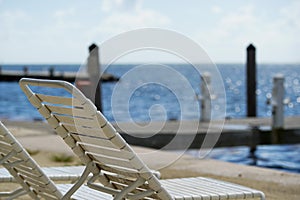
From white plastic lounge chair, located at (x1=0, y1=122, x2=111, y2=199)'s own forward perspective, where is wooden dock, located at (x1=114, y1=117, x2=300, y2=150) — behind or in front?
in front

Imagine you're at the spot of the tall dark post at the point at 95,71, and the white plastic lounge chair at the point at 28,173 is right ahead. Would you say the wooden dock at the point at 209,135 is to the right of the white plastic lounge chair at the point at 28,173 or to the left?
left

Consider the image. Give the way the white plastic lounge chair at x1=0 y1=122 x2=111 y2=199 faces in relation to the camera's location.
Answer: facing away from the viewer and to the right of the viewer

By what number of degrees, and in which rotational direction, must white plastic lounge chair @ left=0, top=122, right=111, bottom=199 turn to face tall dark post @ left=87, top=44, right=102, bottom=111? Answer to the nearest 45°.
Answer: approximately 45° to its left

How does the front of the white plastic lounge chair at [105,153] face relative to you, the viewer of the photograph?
facing away from the viewer and to the right of the viewer

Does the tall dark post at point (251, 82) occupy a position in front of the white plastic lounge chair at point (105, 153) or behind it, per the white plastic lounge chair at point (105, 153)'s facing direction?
in front

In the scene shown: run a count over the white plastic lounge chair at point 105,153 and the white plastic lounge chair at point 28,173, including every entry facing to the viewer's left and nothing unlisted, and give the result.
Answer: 0

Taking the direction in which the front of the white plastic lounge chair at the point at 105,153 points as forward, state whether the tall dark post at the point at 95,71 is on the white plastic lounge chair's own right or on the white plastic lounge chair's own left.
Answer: on the white plastic lounge chair's own left
